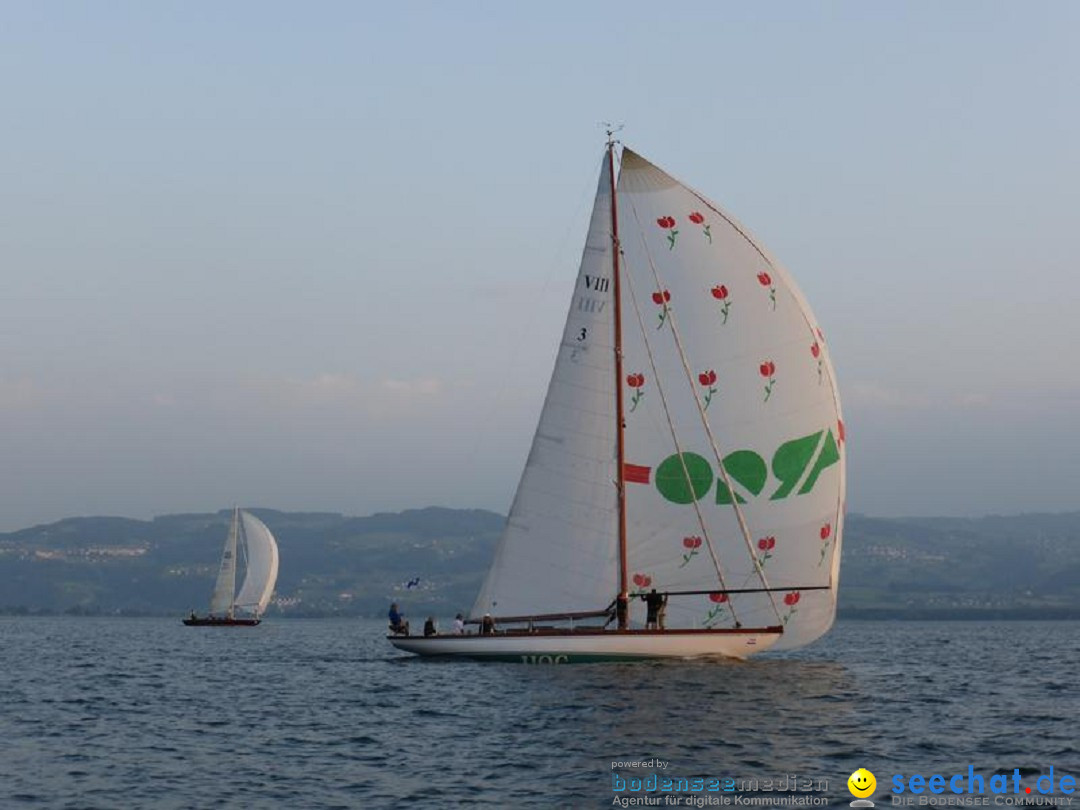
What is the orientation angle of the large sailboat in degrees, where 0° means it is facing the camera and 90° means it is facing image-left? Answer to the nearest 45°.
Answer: approximately 270°
